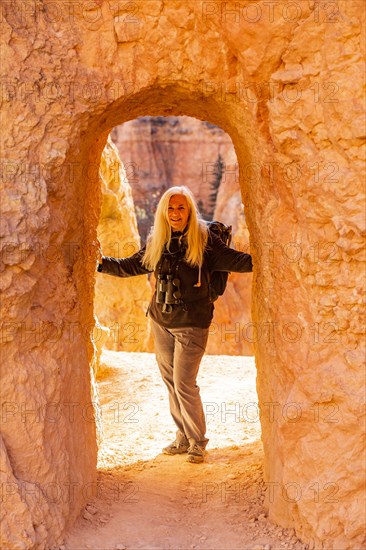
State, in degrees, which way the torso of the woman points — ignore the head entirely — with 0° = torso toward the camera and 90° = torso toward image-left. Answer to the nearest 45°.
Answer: approximately 0°
